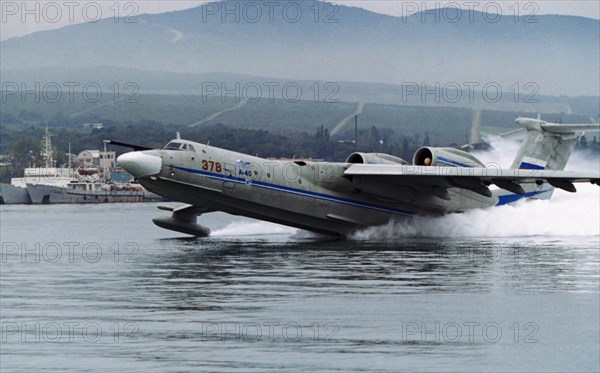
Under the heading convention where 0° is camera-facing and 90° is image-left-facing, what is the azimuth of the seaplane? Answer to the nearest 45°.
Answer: approximately 45°
